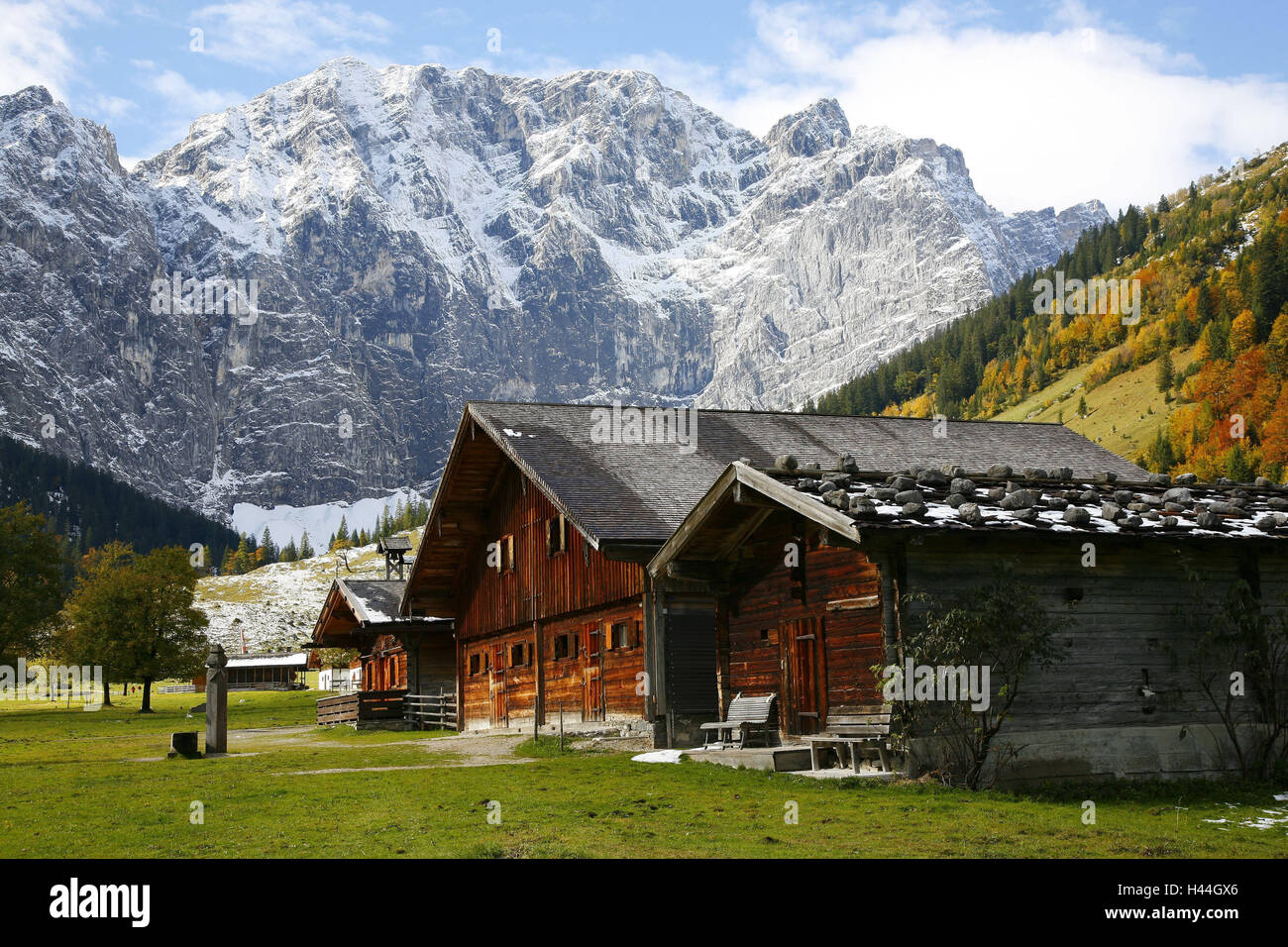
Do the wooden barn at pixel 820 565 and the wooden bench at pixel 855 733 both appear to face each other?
no

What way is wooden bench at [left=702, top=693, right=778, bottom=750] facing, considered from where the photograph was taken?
facing the viewer and to the left of the viewer

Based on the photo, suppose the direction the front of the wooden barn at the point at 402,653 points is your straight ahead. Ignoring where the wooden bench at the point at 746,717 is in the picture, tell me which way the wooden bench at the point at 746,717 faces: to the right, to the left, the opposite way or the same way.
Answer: the same way

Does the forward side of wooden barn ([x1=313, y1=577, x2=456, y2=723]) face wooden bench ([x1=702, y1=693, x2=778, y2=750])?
no

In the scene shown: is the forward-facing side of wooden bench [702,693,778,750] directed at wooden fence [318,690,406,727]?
no

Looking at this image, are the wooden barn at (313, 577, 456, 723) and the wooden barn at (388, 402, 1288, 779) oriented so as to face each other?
no

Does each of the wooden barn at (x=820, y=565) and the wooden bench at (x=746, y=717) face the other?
no

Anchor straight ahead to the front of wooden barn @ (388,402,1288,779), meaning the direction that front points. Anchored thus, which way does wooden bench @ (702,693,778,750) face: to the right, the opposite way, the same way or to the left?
the same way

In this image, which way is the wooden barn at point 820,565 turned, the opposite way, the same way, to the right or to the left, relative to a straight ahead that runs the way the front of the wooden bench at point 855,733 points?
the same way

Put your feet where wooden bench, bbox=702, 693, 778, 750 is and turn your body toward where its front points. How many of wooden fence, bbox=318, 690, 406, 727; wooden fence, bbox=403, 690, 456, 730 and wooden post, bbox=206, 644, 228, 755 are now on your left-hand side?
0

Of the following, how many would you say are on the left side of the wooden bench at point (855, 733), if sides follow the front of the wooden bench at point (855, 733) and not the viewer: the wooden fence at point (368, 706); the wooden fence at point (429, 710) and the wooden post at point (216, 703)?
0

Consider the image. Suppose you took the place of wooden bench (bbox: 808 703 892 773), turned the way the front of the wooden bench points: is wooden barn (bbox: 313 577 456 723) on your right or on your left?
on your right

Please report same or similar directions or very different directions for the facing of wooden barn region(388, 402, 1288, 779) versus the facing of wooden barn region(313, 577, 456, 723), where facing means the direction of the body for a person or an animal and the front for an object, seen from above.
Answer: same or similar directions

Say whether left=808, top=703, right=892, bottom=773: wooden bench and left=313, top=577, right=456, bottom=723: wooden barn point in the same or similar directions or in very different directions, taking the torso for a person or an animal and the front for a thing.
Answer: same or similar directions

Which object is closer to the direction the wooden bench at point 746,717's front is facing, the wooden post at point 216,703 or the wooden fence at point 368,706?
the wooden post

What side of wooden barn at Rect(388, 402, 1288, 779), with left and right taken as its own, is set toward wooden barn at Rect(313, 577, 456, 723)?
right

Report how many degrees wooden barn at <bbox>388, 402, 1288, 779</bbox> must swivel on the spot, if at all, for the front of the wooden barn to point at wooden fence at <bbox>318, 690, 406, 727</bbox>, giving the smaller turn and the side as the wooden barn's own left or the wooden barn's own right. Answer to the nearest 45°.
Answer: approximately 90° to the wooden barn's own right

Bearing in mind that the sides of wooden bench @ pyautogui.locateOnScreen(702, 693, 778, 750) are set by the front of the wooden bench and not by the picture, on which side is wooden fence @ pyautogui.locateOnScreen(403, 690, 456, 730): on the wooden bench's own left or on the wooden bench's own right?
on the wooden bench's own right

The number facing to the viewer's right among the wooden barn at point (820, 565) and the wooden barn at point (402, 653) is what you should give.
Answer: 0

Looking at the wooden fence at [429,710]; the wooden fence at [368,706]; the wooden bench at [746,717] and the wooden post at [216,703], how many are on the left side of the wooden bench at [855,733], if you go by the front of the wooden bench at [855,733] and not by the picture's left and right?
0

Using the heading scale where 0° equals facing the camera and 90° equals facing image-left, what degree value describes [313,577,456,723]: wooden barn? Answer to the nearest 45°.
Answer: approximately 45°
